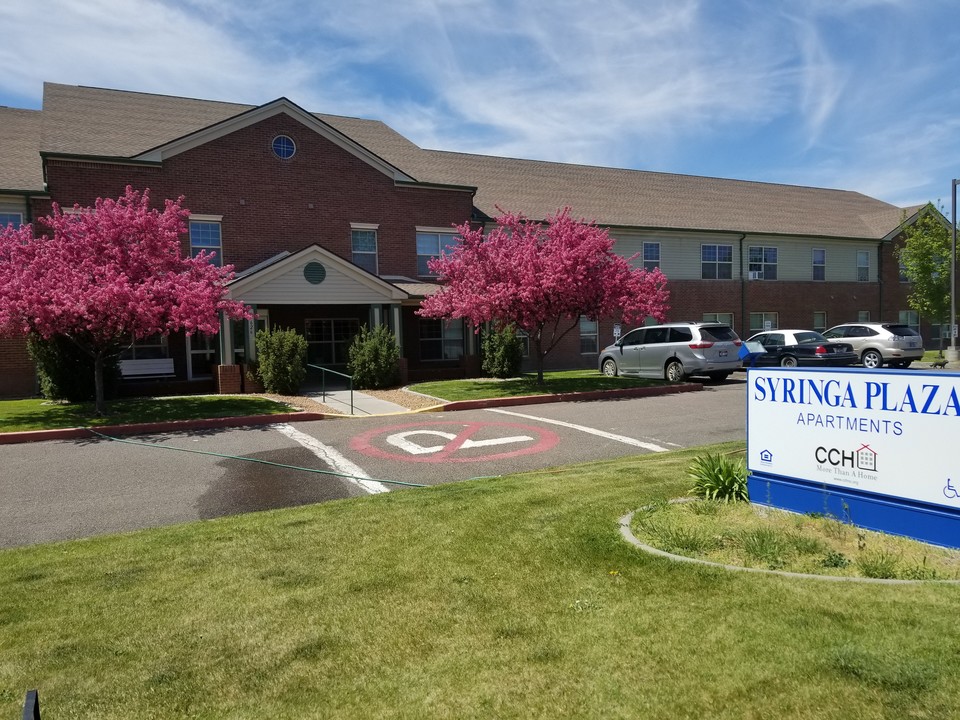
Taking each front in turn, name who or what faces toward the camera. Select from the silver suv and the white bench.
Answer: the white bench

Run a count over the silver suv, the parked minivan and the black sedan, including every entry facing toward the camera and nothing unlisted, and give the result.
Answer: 0

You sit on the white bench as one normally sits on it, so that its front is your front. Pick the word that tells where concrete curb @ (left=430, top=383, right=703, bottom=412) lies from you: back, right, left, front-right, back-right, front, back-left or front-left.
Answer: front-left

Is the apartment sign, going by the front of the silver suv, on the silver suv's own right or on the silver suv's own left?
on the silver suv's own left

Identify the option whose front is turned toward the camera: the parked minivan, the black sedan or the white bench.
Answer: the white bench

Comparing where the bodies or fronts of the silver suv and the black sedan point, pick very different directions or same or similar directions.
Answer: same or similar directions

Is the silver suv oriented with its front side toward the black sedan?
no

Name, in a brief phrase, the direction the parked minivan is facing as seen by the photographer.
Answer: facing away from the viewer and to the left of the viewer

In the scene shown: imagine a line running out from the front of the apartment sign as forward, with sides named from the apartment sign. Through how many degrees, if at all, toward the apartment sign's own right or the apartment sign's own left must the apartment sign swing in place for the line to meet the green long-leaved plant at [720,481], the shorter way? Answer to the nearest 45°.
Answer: approximately 90° to the apartment sign's own right

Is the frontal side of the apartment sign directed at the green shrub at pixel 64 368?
no

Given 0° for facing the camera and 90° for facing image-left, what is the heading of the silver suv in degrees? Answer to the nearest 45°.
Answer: approximately 135°

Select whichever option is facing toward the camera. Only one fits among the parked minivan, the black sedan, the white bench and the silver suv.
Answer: the white bench

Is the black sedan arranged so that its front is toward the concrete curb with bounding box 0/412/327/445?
no

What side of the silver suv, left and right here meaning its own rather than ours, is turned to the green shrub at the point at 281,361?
left

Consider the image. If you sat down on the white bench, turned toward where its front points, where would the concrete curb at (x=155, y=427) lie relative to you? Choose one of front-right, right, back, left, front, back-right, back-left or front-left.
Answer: front

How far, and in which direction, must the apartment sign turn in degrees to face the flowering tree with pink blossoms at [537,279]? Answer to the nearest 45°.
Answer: approximately 90° to its right

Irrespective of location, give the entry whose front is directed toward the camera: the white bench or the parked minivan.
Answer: the white bench
